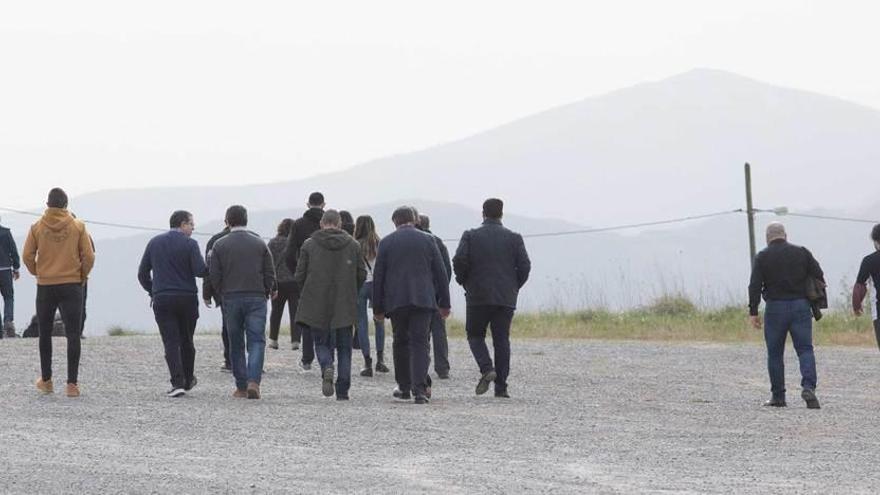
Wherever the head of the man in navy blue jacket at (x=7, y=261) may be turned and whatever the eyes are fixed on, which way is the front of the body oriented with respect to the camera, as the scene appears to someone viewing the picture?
away from the camera

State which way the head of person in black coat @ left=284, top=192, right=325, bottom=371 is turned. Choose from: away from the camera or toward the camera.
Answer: away from the camera

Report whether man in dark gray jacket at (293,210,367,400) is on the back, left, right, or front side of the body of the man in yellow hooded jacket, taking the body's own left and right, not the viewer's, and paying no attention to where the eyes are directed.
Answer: right

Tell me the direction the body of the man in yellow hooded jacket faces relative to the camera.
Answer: away from the camera

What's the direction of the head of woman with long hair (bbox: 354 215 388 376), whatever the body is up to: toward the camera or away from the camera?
away from the camera

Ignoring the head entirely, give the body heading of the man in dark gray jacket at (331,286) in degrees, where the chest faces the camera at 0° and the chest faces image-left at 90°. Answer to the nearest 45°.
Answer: approximately 180°

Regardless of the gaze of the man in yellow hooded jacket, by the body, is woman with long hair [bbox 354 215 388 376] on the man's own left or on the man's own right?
on the man's own right

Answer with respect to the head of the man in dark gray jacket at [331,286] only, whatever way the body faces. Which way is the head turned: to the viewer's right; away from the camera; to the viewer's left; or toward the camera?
away from the camera

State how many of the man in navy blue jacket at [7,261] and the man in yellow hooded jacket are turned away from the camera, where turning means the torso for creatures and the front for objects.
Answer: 2

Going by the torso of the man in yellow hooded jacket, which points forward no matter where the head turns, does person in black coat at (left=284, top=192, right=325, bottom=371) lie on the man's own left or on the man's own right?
on the man's own right

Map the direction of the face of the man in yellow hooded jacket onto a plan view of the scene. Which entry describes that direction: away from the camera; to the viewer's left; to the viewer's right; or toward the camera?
away from the camera
